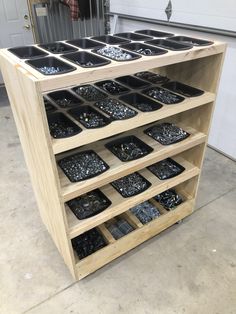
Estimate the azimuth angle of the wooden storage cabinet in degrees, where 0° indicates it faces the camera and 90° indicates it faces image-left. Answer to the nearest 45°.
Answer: approximately 315°

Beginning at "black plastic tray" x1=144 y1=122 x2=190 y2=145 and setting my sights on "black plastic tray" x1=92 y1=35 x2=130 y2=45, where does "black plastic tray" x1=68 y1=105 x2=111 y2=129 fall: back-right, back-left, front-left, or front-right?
front-left
